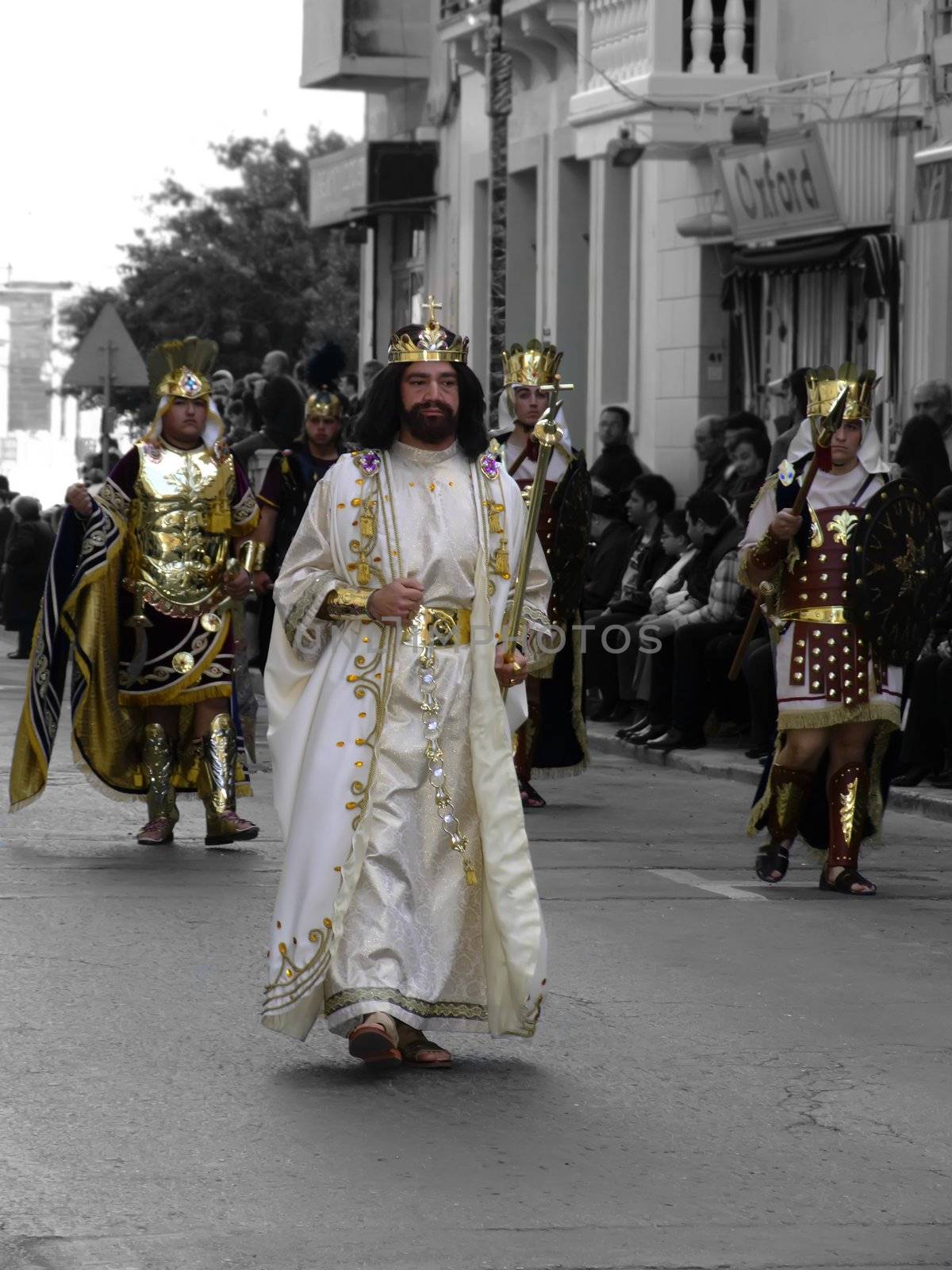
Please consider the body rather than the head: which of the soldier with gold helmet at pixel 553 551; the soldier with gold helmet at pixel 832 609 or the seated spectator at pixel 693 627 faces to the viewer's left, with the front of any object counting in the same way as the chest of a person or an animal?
the seated spectator

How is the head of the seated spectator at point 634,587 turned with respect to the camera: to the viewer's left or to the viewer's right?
to the viewer's left

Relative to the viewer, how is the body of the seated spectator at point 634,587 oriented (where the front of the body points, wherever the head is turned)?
to the viewer's left

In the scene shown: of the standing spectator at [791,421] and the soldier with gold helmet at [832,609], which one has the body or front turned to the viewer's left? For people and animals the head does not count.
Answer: the standing spectator

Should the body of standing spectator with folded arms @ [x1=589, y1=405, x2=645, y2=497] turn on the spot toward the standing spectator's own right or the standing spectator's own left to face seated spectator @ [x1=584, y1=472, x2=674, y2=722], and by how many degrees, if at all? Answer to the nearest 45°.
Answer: approximately 45° to the standing spectator's own left

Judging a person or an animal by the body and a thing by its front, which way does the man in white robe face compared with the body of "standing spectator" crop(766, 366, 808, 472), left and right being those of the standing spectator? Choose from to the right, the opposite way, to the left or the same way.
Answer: to the left

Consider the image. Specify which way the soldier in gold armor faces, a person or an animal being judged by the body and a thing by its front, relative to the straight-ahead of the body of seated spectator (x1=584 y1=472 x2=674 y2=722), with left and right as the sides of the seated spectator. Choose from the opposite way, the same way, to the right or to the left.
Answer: to the left

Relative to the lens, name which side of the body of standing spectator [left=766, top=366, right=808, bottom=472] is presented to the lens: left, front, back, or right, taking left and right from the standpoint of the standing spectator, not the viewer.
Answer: left

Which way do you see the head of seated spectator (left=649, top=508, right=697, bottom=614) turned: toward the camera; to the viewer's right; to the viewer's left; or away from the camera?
to the viewer's left

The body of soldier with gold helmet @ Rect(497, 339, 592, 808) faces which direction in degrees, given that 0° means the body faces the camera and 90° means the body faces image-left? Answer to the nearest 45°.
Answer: approximately 0°

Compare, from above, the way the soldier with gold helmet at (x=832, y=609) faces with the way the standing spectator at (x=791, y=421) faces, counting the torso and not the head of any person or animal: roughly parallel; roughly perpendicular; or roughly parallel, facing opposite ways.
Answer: roughly perpendicular

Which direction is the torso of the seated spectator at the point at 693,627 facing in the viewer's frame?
to the viewer's left
